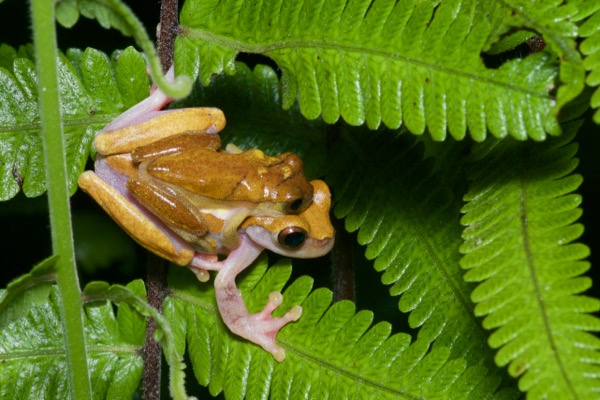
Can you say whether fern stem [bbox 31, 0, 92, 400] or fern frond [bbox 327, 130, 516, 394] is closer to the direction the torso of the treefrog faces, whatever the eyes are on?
the fern frond

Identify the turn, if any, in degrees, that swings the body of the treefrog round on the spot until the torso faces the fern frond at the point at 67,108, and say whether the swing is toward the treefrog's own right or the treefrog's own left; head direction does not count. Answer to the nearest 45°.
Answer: approximately 180°

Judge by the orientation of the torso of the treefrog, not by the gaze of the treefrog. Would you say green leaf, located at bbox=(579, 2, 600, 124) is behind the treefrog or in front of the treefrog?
in front

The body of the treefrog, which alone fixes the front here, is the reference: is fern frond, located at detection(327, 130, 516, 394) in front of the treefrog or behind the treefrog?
in front

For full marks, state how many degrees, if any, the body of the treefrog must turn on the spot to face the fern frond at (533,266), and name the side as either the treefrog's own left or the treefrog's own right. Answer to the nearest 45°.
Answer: approximately 45° to the treefrog's own right

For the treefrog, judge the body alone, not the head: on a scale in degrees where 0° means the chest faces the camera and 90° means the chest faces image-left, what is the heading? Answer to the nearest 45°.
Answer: approximately 270°
